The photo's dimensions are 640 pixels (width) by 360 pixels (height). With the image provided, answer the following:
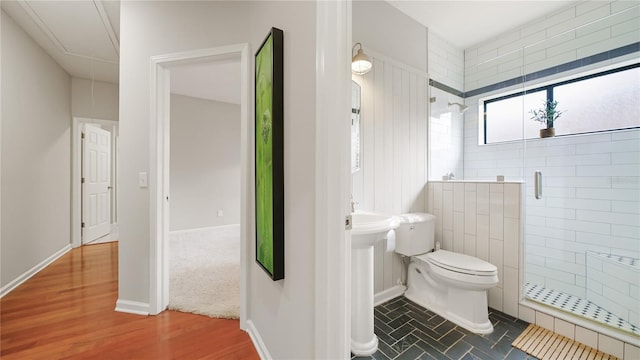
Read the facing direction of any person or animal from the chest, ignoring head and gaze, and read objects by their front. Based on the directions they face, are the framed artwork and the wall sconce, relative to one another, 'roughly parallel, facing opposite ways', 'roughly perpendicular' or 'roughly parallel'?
roughly perpendicular

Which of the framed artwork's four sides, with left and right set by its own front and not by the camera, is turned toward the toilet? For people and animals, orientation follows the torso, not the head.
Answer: back

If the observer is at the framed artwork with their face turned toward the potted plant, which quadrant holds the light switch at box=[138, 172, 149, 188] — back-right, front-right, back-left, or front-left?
back-left

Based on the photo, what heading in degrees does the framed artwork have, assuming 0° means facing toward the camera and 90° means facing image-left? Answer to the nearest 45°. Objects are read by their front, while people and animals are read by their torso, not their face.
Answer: approximately 90°

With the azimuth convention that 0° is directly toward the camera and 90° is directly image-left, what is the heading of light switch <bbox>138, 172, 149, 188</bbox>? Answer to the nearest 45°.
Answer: approximately 0°

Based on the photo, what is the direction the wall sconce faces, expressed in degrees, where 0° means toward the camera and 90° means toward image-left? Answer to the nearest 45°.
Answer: approximately 315°
